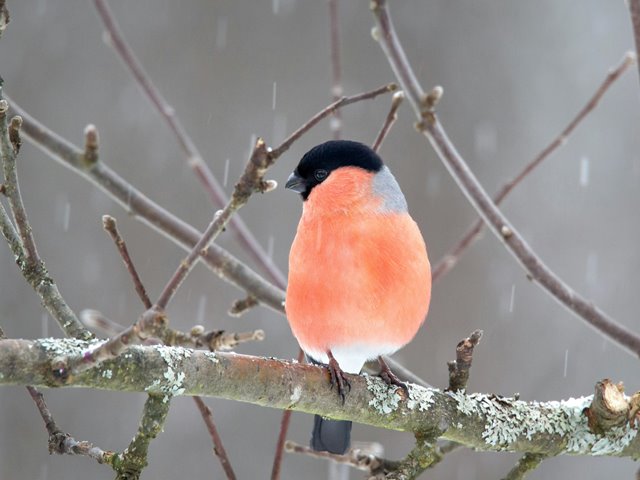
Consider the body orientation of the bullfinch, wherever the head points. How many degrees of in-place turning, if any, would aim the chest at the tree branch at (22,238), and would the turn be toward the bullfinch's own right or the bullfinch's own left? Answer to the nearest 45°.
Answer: approximately 45° to the bullfinch's own right

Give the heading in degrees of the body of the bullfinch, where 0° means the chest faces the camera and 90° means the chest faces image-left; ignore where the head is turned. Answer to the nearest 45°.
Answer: approximately 0°
